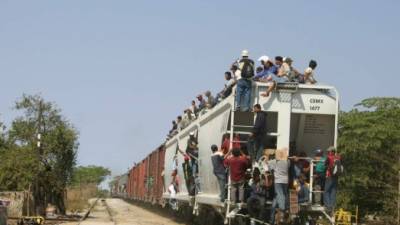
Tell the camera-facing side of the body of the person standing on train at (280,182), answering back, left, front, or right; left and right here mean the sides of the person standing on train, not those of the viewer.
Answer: back

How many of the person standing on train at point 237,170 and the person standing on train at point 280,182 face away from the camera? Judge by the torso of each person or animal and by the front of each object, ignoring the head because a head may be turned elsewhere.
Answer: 2

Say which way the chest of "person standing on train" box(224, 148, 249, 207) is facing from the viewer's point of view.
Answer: away from the camera

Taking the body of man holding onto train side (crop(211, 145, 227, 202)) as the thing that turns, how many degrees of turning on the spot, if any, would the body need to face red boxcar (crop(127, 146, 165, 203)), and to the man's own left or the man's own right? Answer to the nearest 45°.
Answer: approximately 45° to the man's own left

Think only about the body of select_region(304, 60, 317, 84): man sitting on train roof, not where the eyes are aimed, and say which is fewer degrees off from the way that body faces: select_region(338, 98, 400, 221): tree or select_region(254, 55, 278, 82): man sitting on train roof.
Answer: the tree
